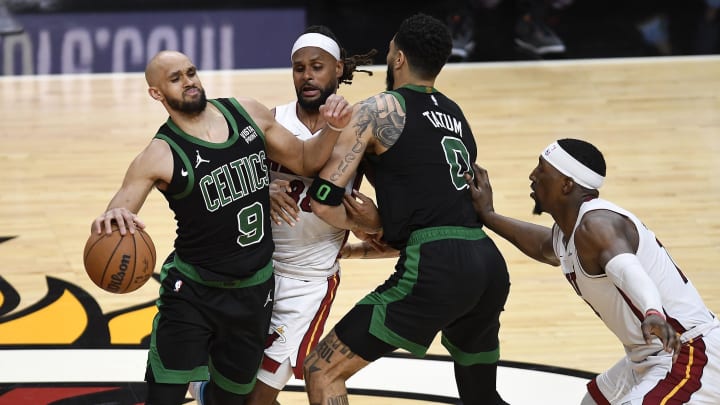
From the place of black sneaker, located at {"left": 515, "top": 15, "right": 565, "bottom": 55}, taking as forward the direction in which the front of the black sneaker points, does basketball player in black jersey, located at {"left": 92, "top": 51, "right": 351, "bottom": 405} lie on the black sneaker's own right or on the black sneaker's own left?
on the black sneaker's own right

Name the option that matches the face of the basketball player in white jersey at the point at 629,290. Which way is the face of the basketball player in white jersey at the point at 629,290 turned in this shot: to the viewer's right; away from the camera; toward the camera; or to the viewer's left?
to the viewer's left

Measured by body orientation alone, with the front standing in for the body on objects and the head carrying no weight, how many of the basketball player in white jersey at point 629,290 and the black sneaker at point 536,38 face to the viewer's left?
1

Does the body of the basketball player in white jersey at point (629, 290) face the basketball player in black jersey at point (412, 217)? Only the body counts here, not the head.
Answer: yes

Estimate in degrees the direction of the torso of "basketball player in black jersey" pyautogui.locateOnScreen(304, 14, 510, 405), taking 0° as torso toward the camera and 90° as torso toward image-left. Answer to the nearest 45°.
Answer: approximately 135°

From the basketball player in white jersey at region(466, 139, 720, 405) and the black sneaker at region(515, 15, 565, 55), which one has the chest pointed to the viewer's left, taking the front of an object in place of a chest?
the basketball player in white jersey

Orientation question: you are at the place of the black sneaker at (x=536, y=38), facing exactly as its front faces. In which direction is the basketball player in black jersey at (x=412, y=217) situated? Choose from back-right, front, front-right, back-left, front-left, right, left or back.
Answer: front-right

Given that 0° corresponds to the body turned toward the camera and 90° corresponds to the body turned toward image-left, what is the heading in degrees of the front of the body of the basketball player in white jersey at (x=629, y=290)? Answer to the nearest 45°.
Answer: approximately 90°

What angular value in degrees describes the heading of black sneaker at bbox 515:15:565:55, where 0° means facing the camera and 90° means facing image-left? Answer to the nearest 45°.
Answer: approximately 315°

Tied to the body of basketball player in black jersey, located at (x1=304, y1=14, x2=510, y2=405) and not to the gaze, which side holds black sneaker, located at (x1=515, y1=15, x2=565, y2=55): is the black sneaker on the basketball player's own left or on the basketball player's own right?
on the basketball player's own right

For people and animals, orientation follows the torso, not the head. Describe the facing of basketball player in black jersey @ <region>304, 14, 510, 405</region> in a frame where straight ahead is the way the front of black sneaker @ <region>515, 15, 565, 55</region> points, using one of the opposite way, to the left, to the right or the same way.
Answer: the opposite way
